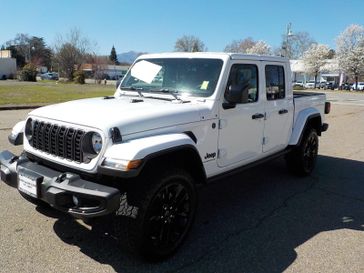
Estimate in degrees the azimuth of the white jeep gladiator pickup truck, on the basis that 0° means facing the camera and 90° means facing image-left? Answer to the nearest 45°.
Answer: approximately 45°
